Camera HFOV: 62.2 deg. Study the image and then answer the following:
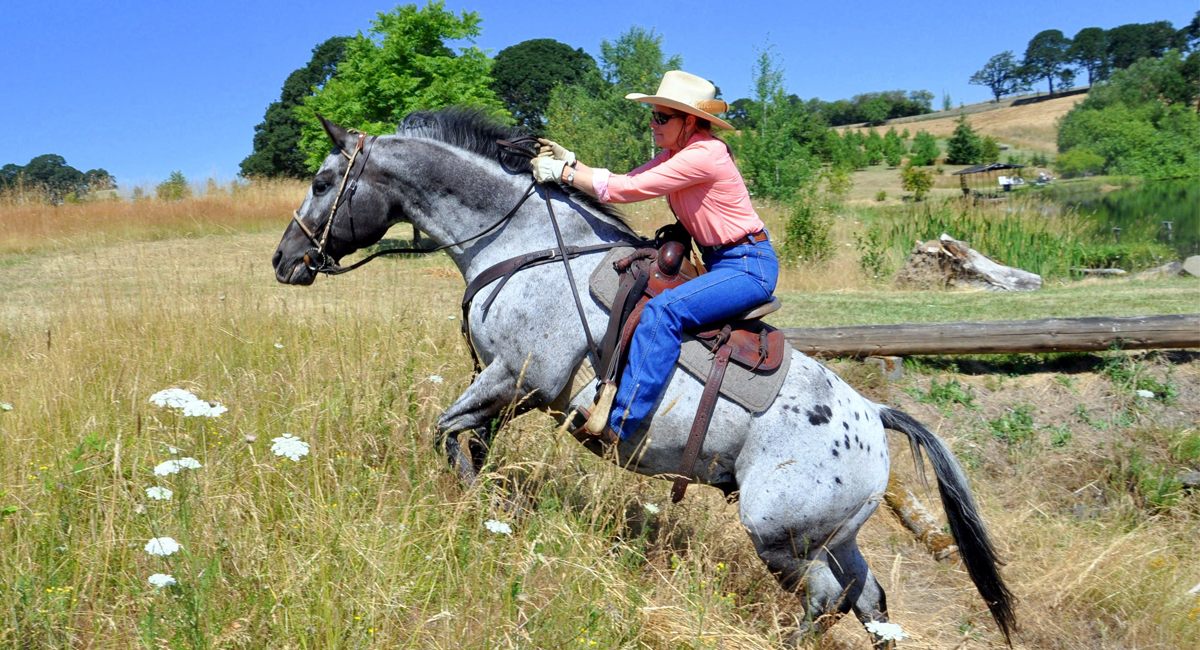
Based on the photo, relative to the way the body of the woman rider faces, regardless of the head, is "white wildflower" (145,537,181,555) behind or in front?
in front

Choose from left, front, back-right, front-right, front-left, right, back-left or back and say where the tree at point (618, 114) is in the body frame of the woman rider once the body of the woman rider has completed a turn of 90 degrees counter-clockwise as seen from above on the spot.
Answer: back

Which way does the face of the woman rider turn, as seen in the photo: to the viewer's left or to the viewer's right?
to the viewer's left

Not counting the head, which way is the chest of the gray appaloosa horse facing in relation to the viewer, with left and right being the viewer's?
facing to the left of the viewer

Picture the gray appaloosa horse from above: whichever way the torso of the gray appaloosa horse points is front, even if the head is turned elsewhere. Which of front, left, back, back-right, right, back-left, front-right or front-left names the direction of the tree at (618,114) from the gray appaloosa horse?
right

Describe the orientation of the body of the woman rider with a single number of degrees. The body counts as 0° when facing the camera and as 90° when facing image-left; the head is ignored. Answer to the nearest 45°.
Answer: approximately 90°

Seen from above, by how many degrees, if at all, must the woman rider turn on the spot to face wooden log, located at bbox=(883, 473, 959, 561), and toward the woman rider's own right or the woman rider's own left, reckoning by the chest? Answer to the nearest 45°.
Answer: approximately 135° to the woman rider's own right
